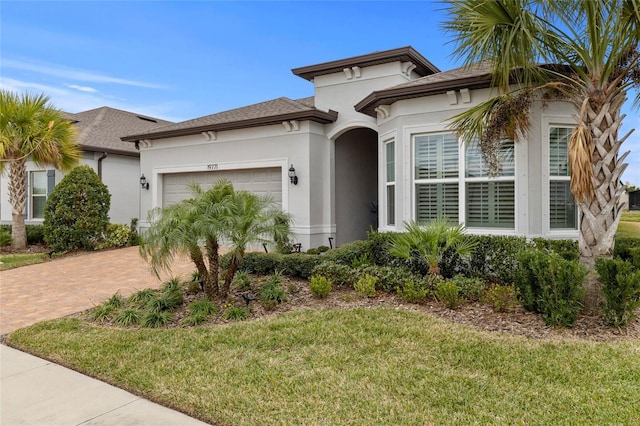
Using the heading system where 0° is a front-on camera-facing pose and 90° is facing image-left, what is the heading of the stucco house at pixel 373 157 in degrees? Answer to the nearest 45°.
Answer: approximately 45°

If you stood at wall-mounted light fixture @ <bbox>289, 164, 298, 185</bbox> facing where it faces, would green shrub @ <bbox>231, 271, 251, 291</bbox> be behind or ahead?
ahead

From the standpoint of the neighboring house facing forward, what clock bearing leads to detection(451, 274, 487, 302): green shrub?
The green shrub is roughly at 10 o'clock from the neighboring house.

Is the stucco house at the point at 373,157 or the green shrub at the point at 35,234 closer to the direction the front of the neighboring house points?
the green shrub

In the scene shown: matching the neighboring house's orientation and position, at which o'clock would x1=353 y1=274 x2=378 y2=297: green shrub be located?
The green shrub is roughly at 10 o'clock from the neighboring house.

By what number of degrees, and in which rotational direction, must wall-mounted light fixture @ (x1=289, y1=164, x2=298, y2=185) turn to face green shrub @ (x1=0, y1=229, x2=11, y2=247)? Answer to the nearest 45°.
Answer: approximately 45° to its right

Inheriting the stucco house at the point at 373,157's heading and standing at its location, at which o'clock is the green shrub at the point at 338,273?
The green shrub is roughly at 11 o'clock from the stucco house.

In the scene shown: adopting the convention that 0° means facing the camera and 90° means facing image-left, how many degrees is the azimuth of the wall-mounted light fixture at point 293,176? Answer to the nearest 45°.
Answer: approximately 45°

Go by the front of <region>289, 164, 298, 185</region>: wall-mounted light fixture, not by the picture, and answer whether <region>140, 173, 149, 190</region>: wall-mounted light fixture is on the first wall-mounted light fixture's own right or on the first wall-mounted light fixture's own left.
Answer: on the first wall-mounted light fixture's own right

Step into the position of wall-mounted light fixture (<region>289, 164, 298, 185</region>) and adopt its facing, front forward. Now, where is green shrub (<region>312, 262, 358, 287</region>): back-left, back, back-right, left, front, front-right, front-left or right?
front-left
